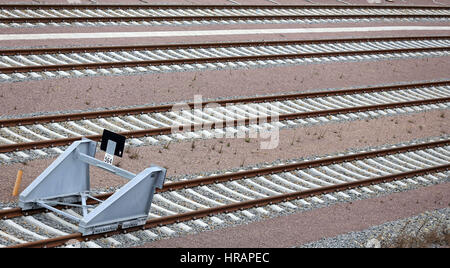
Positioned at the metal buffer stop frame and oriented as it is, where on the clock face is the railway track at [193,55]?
The railway track is roughly at 11 o'clock from the metal buffer stop frame.

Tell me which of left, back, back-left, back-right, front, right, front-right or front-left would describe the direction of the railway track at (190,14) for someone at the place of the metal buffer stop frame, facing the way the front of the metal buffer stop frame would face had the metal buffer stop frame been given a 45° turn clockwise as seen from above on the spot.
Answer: left

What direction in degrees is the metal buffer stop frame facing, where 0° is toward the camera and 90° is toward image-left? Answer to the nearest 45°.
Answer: approximately 225°
